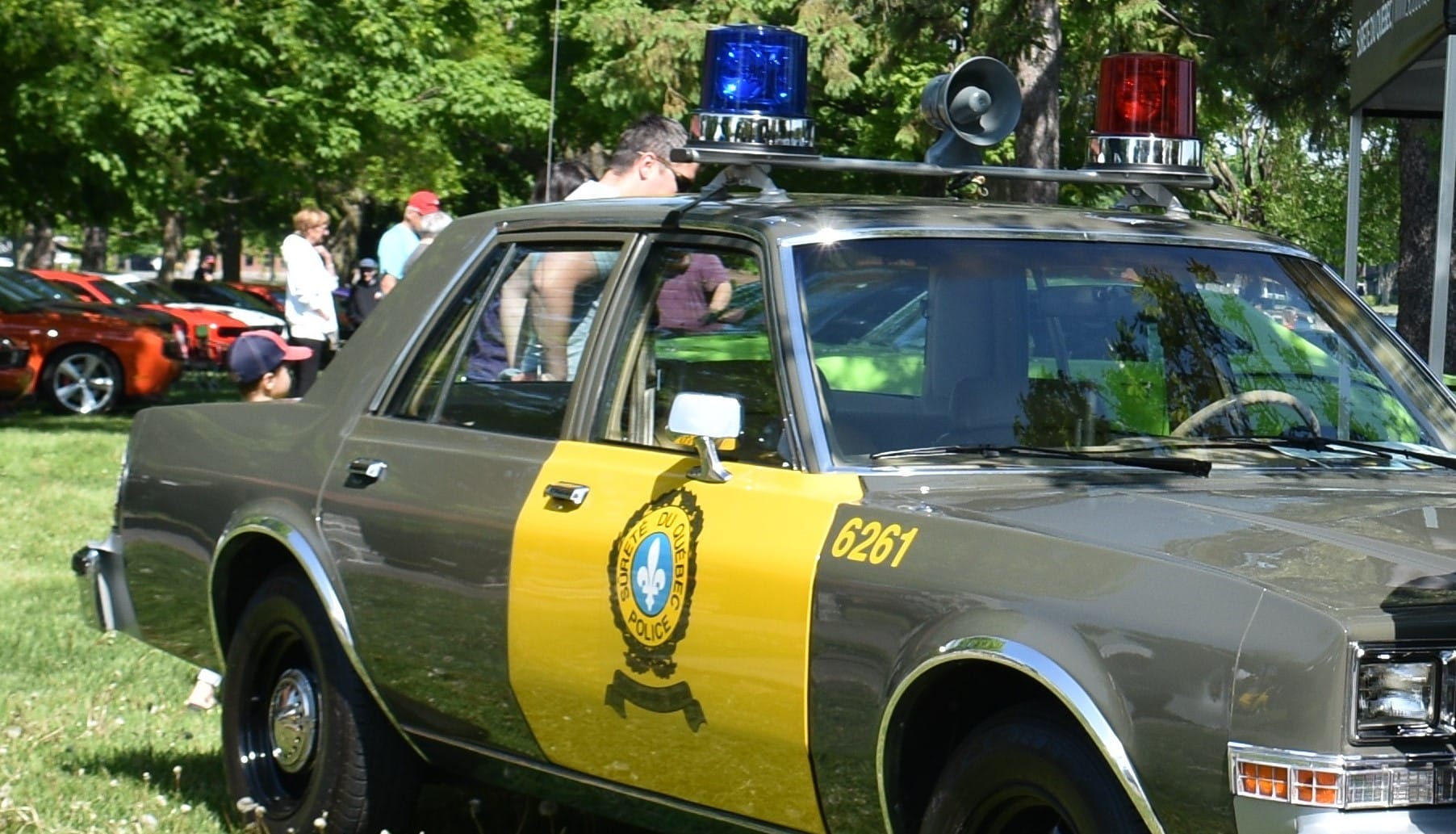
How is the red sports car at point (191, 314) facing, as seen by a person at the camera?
facing the viewer and to the right of the viewer

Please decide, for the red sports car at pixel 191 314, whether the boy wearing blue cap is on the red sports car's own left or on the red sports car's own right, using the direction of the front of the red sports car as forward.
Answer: on the red sports car's own right

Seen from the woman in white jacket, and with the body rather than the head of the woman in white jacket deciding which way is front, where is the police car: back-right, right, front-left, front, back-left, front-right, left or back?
right

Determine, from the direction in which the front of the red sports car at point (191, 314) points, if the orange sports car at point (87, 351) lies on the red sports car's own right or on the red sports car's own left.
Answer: on the red sports car's own right

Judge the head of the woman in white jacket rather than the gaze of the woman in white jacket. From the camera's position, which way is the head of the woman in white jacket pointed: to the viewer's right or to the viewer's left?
to the viewer's right

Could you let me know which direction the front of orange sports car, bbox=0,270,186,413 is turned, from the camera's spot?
facing to the right of the viewer

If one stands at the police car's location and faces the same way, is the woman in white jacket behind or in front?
behind
